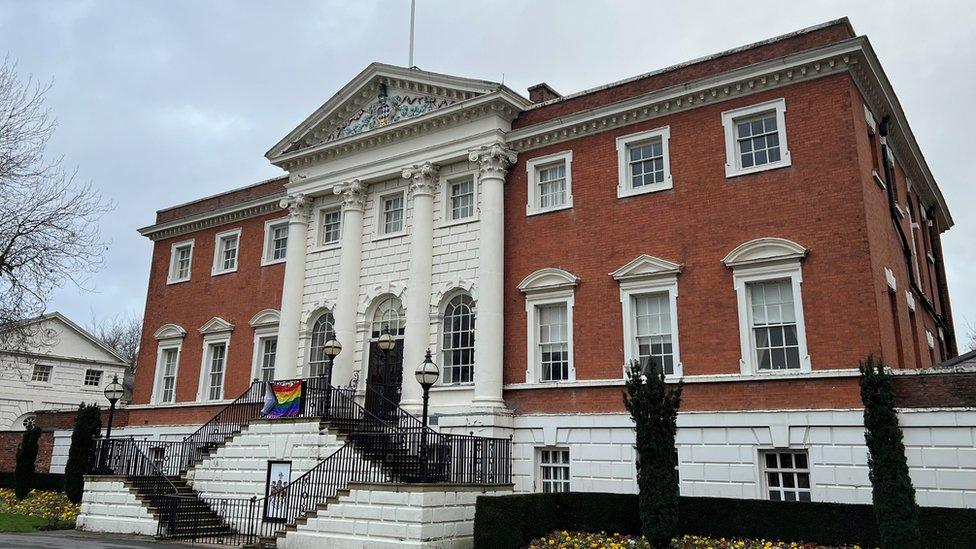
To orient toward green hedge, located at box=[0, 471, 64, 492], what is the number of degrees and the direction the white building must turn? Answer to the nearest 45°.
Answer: approximately 45° to its right

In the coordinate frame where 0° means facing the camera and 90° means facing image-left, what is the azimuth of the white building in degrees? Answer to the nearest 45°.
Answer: approximately 315°

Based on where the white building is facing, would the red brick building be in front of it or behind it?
in front

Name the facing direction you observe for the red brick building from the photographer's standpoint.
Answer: facing the viewer and to the left of the viewer

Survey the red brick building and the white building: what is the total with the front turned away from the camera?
0

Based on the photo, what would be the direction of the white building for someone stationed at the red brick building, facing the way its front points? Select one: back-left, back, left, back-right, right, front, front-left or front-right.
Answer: right

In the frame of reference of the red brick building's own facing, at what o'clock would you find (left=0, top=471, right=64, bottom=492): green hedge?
The green hedge is roughly at 2 o'clock from the red brick building.
